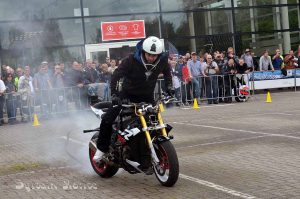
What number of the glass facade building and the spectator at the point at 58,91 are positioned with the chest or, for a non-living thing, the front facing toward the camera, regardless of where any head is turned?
2

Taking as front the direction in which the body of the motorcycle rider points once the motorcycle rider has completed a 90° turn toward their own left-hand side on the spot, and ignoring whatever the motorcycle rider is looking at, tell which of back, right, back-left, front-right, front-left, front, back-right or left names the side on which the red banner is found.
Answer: front-left

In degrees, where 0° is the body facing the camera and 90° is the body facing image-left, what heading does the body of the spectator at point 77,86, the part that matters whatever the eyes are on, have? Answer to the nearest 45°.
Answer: approximately 315°

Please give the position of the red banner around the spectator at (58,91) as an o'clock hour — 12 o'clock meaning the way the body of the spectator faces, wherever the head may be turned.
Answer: The red banner is roughly at 7 o'clock from the spectator.

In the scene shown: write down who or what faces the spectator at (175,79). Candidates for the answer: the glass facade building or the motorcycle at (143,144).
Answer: the glass facade building

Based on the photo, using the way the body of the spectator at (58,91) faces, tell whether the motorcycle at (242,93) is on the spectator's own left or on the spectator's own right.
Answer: on the spectator's own left

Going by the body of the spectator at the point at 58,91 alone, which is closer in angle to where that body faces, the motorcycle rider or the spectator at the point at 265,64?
the motorcycle rider

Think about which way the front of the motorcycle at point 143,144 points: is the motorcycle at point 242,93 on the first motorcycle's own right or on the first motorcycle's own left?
on the first motorcycle's own left

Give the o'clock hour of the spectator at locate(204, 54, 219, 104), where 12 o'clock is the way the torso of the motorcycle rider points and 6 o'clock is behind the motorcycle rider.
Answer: The spectator is roughly at 8 o'clock from the motorcycle rider.

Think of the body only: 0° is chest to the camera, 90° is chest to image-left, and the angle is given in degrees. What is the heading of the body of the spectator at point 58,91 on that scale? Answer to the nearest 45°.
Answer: approximately 0°

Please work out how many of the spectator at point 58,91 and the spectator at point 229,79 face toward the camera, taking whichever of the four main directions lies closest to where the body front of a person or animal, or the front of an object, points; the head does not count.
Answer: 2
